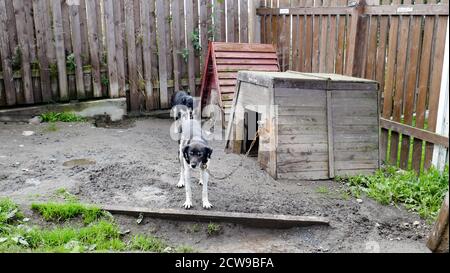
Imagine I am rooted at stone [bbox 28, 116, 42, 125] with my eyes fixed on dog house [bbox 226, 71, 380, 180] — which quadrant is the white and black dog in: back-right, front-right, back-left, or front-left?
front-right

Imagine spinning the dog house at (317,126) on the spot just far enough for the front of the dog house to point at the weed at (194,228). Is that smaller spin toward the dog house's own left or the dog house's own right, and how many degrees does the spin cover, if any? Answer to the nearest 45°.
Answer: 0° — it already faces it

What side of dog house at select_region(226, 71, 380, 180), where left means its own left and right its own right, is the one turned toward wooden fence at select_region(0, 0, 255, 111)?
right

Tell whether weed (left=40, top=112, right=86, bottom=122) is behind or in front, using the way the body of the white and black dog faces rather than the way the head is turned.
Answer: behind

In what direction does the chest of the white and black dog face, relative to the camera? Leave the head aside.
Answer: toward the camera

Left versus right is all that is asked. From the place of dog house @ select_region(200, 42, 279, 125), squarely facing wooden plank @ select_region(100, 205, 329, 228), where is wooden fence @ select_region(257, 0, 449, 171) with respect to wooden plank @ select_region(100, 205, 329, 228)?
left

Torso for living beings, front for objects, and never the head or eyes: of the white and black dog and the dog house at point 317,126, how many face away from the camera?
0

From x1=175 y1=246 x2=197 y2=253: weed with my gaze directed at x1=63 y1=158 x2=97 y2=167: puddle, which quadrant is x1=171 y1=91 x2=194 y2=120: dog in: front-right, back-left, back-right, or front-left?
front-right

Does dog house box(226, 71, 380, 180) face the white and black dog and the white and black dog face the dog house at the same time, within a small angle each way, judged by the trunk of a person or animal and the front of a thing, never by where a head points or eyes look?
no

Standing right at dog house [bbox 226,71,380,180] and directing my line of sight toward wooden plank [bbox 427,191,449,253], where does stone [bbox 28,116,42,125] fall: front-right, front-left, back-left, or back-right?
back-right

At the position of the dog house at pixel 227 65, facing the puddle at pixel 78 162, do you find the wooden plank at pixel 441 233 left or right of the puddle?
left

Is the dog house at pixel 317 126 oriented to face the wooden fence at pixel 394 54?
no

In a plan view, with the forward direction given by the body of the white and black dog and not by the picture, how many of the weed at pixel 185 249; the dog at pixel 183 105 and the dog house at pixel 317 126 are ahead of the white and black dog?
1

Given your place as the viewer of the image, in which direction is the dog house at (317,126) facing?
facing the viewer and to the left of the viewer

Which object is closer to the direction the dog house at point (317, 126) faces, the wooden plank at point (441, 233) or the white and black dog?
the white and black dog

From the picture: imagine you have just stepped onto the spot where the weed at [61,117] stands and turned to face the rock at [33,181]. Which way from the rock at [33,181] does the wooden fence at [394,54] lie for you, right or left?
left

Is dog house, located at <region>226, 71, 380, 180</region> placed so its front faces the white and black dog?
yes
